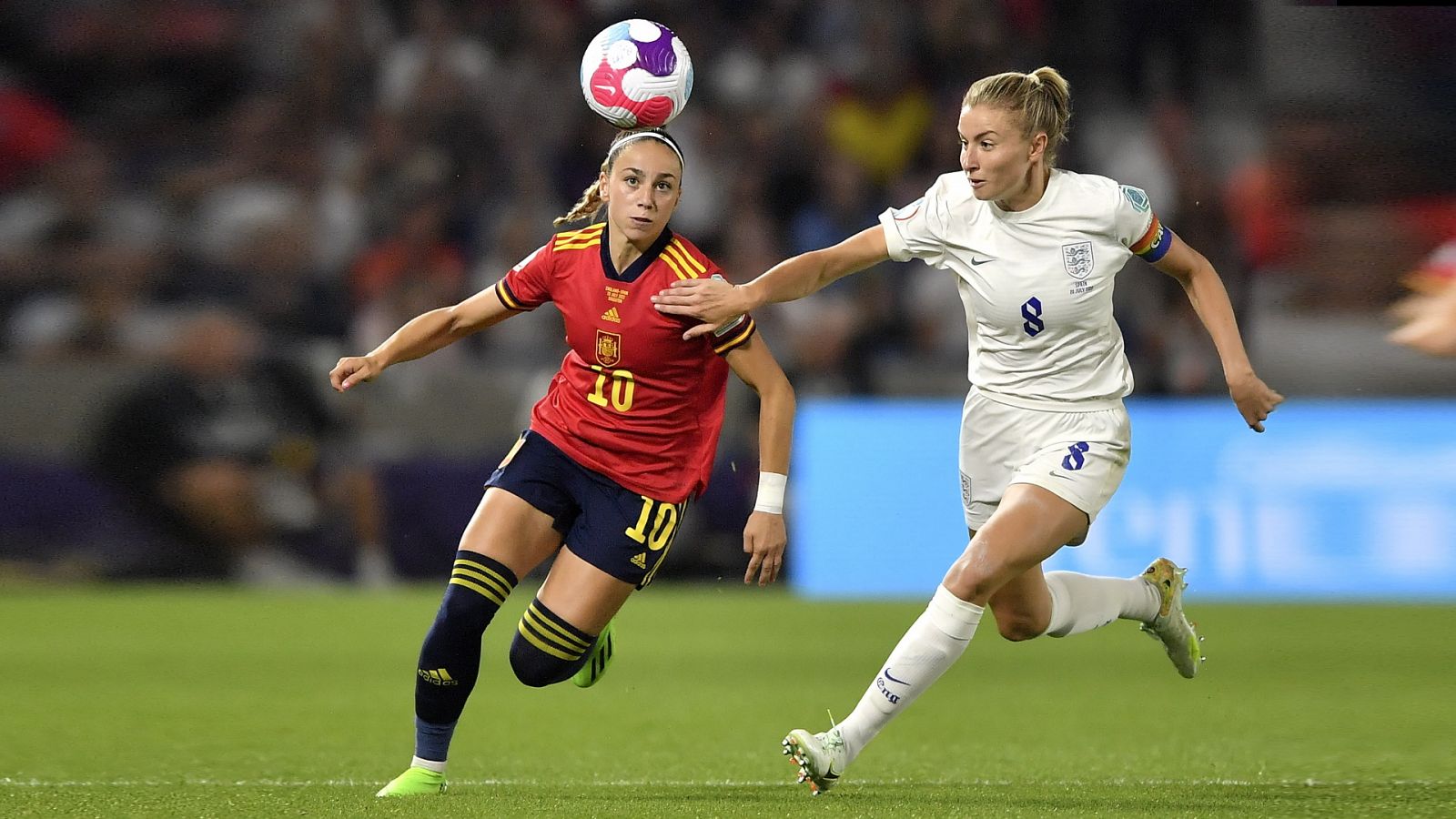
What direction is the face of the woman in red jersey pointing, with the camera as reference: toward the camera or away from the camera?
toward the camera

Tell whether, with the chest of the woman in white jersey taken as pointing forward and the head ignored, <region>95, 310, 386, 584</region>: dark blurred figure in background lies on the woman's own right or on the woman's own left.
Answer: on the woman's own right

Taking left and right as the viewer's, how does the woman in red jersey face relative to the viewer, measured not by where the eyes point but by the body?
facing the viewer and to the left of the viewer

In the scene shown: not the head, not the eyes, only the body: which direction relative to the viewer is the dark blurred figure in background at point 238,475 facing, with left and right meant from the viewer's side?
facing the viewer and to the right of the viewer

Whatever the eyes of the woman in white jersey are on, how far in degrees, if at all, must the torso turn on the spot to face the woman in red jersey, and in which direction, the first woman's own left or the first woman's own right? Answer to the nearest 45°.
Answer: approximately 45° to the first woman's own right

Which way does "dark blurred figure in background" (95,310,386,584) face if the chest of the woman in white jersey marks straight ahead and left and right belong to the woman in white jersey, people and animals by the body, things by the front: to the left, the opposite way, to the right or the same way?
to the left

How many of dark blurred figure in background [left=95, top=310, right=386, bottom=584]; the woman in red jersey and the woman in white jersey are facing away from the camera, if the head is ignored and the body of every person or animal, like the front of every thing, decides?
0

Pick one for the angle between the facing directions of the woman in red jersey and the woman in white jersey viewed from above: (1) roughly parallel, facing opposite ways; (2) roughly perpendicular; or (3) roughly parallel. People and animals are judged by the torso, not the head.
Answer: roughly parallel

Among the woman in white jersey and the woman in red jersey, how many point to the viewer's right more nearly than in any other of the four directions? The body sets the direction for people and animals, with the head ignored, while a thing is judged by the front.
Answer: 0
